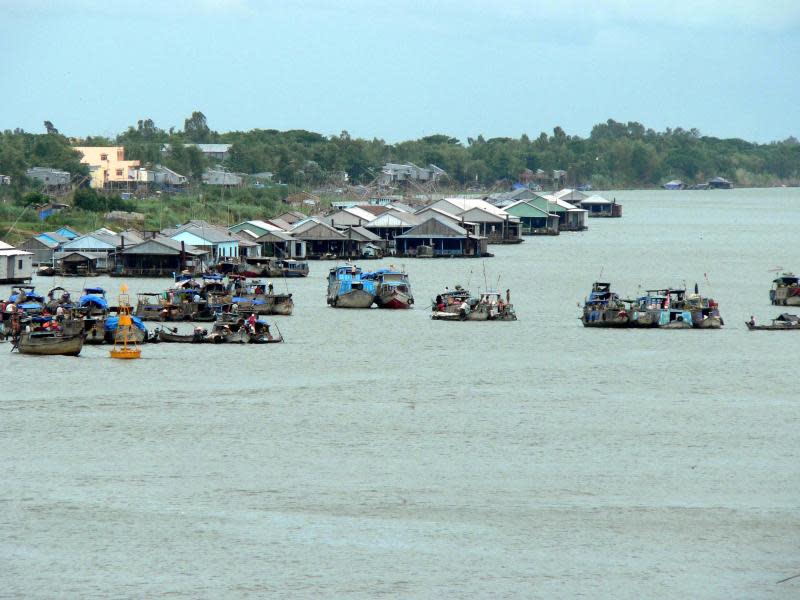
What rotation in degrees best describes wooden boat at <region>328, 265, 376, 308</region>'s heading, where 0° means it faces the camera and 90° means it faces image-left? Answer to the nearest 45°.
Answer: approximately 0°

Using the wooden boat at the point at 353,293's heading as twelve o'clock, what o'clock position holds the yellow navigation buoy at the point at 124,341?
the yellow navigation buoy at the point at 124,341 is roughly at 1 o'clock from the wooden boat at the point at 353,293.

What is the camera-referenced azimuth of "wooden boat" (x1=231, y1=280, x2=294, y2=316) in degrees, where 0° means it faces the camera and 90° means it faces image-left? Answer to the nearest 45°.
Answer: approximately 315°

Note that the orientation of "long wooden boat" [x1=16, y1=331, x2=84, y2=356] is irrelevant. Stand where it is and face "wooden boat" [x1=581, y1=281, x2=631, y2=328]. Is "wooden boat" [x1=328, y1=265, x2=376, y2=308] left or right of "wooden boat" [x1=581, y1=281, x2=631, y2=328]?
left
